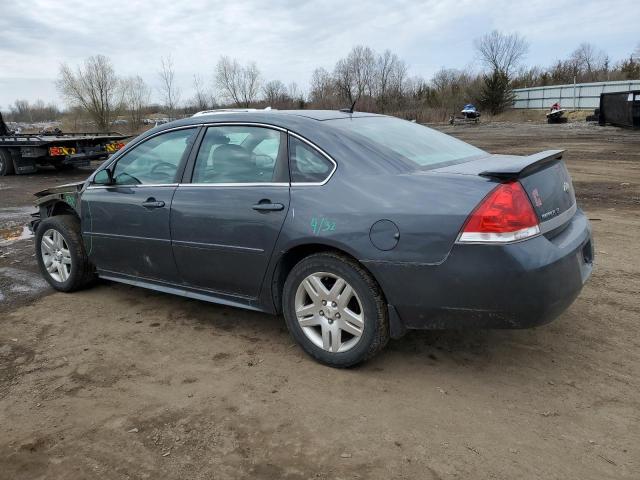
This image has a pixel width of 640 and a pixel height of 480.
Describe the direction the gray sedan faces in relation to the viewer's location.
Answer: facing away from the viewer and to the left of the viewer

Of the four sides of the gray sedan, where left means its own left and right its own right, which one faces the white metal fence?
right

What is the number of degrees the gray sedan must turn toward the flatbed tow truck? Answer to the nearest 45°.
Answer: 0° — it already faces it

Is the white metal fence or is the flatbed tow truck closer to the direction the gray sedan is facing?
the flatbed tow truck
